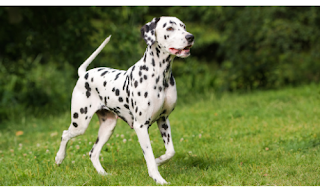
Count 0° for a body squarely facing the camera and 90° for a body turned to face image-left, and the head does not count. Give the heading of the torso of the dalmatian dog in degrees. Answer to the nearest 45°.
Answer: approximately 315°
